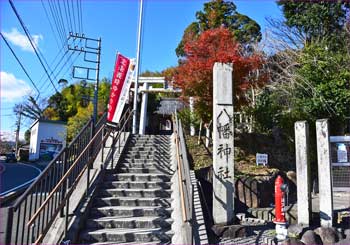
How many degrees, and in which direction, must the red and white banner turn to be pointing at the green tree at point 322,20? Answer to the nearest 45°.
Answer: approximately 90° to its left

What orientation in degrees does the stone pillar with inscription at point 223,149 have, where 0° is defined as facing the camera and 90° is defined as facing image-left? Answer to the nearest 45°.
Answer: approximately 0°

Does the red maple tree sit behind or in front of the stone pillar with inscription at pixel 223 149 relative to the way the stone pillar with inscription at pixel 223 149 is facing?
behind

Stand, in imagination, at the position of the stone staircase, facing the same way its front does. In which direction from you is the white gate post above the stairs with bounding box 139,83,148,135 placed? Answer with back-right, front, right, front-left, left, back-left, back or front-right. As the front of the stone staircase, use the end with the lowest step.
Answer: back

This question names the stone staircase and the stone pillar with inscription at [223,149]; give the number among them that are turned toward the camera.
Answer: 2

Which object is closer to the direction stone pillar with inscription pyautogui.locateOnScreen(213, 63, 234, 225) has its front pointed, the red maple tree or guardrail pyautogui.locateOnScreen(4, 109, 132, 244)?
the guardrail

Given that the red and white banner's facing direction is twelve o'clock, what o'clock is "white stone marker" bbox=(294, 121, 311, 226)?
The white stone marker is roughly at 11 o'clock from the red and white banner.
